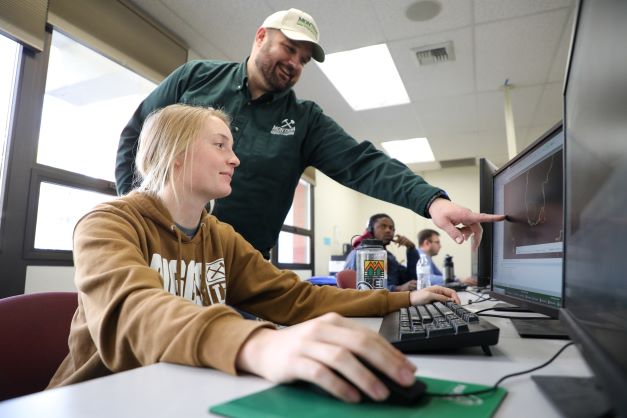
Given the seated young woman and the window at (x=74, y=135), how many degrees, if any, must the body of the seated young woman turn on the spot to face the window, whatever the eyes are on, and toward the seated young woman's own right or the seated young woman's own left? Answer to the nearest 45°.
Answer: approximately 180°

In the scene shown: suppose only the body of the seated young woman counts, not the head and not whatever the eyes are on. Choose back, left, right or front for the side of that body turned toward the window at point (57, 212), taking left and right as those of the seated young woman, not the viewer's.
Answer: back

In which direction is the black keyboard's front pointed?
to the viewer's left

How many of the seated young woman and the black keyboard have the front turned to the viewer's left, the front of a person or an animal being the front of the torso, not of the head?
1

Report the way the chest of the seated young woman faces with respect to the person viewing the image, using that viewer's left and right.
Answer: facing the viewer and to the right of the viewer

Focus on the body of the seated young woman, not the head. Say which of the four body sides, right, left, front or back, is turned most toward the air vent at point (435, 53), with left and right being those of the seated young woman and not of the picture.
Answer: left

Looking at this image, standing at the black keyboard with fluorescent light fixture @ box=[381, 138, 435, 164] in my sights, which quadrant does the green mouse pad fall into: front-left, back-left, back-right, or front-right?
back-left

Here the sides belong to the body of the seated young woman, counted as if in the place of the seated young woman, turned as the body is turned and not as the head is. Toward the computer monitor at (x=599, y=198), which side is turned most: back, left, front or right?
front

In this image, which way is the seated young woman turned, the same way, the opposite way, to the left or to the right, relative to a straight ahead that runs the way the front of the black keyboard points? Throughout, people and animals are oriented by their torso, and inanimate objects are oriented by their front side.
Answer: the opposite way

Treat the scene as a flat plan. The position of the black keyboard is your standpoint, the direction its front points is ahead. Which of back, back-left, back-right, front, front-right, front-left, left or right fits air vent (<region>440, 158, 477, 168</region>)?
right

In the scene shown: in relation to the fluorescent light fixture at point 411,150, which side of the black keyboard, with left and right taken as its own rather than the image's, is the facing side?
right

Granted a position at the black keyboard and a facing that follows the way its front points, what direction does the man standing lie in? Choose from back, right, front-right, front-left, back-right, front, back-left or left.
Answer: front-right
